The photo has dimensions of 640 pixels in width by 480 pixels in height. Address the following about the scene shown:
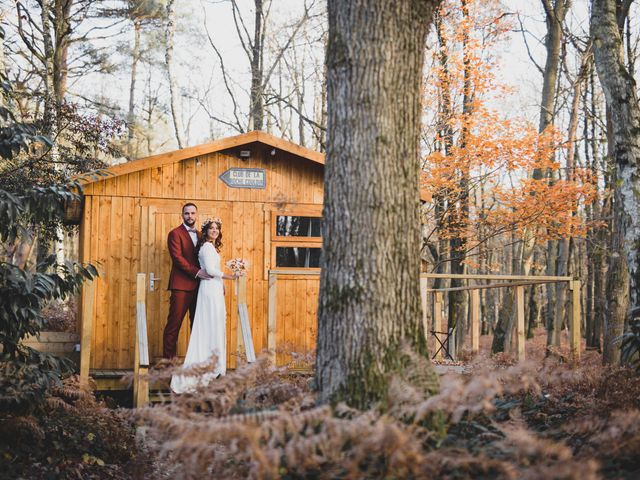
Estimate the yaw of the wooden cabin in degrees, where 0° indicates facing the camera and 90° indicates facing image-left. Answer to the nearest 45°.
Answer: approximately 0°

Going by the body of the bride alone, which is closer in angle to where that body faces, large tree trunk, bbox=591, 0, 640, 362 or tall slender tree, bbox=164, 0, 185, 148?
the large tree trunk

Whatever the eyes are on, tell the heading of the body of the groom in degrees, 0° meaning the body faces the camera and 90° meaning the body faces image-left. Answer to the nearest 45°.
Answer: approximately 315°

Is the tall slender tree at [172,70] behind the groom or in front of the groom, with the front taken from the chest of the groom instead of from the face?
behind
